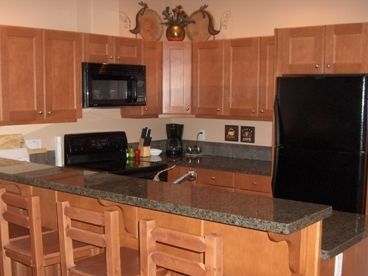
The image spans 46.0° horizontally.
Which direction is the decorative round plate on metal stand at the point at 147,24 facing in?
toward the camera

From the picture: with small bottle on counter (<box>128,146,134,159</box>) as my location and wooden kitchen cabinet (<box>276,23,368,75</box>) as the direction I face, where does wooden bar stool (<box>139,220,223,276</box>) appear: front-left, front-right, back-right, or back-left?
front-right

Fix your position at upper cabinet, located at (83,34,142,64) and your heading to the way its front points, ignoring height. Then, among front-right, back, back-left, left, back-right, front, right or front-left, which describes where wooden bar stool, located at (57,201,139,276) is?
front-right

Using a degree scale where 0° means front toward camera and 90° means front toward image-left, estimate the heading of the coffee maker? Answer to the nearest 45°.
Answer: approximately 0°

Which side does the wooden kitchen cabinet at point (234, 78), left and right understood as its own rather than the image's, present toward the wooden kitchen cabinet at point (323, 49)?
left

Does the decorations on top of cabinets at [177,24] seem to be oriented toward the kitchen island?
yes

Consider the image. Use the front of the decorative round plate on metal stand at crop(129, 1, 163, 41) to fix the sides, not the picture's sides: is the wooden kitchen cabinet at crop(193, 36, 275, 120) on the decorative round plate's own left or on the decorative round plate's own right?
on the decorative round plate's own left

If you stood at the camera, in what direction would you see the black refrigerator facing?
facing the viewer and to the left of the viewer

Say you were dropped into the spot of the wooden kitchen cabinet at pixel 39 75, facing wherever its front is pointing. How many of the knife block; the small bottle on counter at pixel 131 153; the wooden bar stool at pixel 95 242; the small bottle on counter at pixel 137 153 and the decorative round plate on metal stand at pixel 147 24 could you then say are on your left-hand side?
4

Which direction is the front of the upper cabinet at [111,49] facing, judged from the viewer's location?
facing the viewer and to the right of the viewer

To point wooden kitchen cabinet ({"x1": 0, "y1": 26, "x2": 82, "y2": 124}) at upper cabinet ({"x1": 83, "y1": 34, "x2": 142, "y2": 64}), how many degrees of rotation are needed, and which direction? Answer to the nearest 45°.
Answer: approximately 90° to its left

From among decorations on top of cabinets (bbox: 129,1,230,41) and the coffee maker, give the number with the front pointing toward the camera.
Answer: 2
